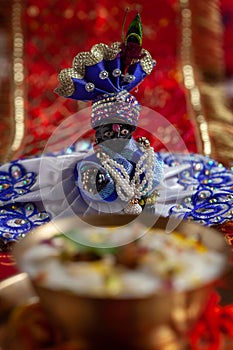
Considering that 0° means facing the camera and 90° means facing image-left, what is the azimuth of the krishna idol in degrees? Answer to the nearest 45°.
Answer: approximately 0°
